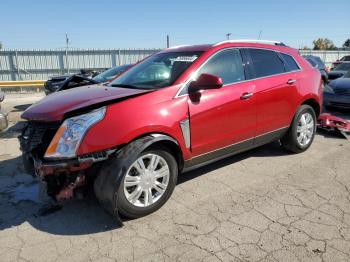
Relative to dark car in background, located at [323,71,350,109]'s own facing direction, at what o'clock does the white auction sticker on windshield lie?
The white auction sticker on windshield is roughly at 11 o'clock from the dark car in background.

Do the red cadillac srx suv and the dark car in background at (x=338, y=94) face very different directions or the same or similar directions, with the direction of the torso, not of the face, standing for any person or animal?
same or similar directions

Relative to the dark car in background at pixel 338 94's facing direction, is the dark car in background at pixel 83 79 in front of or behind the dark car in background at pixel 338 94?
in front

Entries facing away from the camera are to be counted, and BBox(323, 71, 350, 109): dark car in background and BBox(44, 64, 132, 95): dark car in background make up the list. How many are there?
0

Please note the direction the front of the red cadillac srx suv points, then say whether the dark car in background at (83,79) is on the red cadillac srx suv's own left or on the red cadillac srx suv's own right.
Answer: on the red cadillac srx suv's own right

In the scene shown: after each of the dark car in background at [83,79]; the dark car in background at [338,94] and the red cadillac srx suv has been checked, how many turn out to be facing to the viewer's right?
0

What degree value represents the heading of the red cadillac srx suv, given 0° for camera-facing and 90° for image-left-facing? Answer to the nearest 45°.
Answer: approximately 45°

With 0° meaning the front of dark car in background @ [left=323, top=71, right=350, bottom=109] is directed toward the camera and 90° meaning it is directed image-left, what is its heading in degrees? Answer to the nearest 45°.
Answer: approximately 45°

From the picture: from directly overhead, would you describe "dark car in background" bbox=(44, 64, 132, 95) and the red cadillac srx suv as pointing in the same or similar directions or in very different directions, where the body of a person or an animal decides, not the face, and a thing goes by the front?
same or similar directions

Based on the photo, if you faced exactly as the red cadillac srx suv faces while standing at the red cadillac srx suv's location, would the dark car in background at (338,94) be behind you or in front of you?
behind
